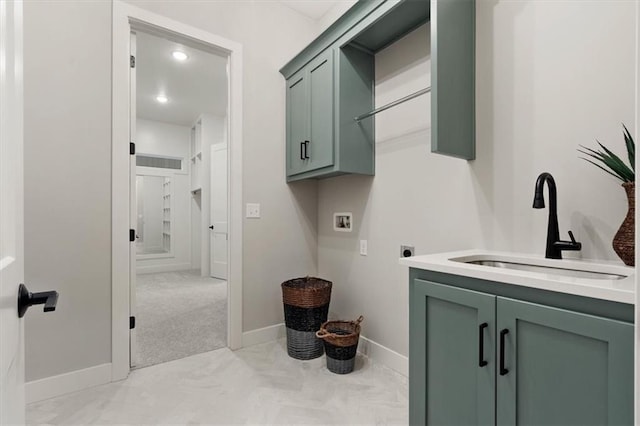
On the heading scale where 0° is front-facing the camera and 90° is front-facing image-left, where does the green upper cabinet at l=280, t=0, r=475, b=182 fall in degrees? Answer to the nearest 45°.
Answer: approximately 45°

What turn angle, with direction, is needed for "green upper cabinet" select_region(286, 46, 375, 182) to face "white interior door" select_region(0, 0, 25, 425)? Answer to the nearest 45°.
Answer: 0° — it already faces it

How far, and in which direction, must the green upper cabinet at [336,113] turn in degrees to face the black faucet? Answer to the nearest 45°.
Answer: approximately 90° to its left

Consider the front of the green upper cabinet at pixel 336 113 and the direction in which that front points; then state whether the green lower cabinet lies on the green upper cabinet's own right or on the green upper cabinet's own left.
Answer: on the green upper cabinet's own left

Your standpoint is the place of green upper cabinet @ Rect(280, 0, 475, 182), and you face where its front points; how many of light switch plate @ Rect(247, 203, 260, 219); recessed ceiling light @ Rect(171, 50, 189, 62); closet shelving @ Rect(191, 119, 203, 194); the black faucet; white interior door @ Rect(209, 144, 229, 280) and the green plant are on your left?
2

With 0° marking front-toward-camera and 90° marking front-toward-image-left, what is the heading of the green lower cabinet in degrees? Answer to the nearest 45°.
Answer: approximately 45°

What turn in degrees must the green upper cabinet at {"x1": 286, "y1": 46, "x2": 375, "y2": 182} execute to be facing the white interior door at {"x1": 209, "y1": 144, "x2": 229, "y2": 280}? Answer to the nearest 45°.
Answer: approximately 90° to its right

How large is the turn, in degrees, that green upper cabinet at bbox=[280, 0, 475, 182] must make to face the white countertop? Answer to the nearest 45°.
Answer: approximately 90° to its left

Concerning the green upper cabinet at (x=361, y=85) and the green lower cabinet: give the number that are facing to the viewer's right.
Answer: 0

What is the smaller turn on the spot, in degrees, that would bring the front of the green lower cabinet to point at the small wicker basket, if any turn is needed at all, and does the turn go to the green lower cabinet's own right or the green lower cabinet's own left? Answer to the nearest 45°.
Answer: approximately 90° to the green lower cabinet's own right

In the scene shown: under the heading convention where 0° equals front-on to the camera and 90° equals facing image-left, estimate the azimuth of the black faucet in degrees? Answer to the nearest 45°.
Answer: approximately 45°

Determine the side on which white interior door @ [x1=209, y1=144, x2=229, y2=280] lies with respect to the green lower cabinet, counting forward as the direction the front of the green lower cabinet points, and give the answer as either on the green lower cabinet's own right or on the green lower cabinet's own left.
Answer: on the green lower cabinet's own right

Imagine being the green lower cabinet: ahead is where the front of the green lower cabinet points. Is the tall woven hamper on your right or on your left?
on your right
